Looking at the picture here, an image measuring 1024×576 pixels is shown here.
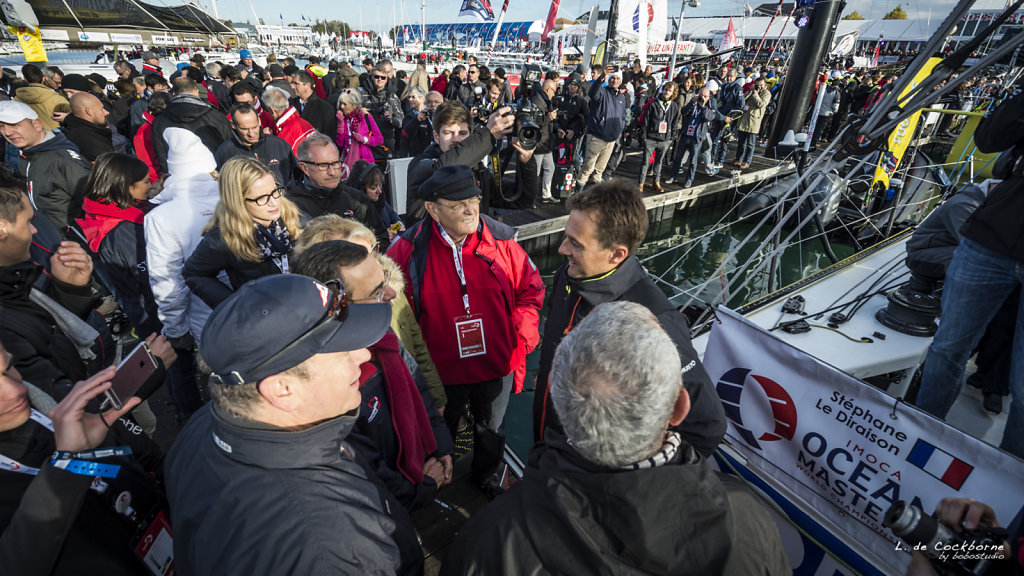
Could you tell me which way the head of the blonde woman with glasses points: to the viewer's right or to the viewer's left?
to the viewer's right

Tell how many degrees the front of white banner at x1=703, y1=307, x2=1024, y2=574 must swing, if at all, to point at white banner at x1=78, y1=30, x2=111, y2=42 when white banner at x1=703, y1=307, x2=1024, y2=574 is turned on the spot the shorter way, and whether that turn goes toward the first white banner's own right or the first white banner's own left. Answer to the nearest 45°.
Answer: approximately 45° to the first white banner's own right

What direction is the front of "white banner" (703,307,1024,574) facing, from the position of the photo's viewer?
facing the viewer and to the left of the viewer

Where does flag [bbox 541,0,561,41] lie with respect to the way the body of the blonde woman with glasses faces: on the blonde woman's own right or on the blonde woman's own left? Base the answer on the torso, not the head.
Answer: on the blonde woman's own left

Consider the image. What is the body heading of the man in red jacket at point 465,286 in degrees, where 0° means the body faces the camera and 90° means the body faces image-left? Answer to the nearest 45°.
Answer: approximately 0°

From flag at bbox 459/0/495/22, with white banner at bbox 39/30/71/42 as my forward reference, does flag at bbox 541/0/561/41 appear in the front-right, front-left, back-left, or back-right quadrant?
back-left

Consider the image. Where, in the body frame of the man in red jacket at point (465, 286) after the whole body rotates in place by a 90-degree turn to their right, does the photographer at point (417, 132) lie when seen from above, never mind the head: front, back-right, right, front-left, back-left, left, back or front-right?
right

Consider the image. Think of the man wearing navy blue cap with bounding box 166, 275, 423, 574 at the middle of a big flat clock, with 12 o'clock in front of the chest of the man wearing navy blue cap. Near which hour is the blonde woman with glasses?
The blonde woman with glasses is roughly at 9 o'clock from the man wearing navy blue cap.

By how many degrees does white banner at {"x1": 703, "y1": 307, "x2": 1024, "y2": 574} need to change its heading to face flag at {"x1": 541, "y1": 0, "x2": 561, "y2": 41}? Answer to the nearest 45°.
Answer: approximately 90° to its right

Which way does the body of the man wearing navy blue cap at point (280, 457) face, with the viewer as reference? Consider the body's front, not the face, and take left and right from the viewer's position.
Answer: facing to the right of the viewer

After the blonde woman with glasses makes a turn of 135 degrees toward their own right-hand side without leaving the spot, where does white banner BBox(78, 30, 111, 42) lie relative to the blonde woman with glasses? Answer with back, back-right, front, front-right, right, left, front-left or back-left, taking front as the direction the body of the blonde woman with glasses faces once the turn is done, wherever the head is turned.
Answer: right

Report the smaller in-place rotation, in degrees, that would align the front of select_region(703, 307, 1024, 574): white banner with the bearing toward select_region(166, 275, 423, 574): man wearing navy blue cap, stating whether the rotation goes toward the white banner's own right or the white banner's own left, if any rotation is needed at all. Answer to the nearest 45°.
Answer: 0° — it already faces them

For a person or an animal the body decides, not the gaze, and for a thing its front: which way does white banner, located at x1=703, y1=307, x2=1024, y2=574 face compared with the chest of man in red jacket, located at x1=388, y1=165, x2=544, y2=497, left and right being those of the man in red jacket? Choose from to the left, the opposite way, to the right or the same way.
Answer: to the right

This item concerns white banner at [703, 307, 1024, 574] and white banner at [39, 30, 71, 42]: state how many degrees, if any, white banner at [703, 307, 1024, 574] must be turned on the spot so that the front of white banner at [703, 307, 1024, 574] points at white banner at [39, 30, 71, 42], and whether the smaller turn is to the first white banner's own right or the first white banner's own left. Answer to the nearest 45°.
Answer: approximately 45° to the first white banner's own right
